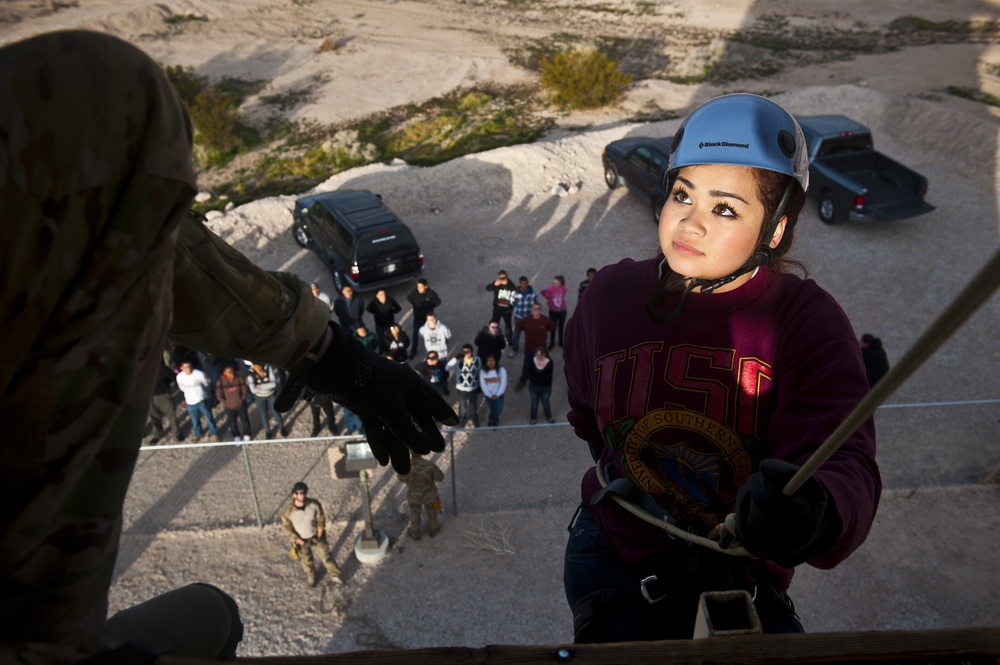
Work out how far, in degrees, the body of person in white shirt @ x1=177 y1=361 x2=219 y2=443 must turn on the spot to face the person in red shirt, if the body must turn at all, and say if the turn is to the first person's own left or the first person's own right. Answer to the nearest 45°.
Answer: approximately 90° to the first person's own left

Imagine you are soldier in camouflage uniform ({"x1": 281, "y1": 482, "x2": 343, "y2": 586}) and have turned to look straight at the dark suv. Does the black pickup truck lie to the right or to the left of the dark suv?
right

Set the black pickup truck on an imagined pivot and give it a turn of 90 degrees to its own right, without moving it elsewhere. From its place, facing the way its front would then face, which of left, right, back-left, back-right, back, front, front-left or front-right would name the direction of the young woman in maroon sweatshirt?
back-right

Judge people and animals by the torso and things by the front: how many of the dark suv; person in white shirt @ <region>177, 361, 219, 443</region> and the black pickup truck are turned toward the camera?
1

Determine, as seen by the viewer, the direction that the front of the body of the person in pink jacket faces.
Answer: toward the camera

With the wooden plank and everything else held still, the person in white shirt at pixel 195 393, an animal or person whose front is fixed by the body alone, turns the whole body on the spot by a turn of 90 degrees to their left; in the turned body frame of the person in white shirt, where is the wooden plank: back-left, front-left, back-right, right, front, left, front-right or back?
right

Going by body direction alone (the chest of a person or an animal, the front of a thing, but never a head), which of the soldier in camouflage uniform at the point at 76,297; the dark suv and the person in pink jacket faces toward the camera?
the person in pink jacket

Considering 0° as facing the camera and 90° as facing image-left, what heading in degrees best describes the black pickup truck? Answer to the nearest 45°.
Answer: approximately 135°

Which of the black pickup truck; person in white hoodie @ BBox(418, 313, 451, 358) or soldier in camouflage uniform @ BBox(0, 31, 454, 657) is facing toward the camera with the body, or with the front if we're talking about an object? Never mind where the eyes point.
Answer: the person in white hoodie

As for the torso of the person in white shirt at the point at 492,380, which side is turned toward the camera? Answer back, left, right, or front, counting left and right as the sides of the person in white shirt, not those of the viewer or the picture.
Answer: front

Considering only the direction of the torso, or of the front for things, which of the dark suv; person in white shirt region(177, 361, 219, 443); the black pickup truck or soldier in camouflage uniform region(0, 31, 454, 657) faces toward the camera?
the person in white shirt

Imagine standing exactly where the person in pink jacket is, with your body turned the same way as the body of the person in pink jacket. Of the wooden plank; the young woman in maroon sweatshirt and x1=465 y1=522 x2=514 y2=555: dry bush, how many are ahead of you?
3

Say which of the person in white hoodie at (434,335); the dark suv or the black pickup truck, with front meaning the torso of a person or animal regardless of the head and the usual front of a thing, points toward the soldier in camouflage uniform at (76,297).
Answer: the person in white hoodie

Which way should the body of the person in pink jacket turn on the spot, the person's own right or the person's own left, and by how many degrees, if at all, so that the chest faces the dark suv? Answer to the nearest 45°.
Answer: approximately 135° to the person's own right

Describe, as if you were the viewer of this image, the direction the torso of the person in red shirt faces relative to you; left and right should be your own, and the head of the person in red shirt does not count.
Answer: facing the viewer

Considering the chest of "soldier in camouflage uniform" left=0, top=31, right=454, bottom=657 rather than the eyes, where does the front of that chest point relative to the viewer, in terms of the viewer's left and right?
facing away from the viewer and to the right of the viewer
